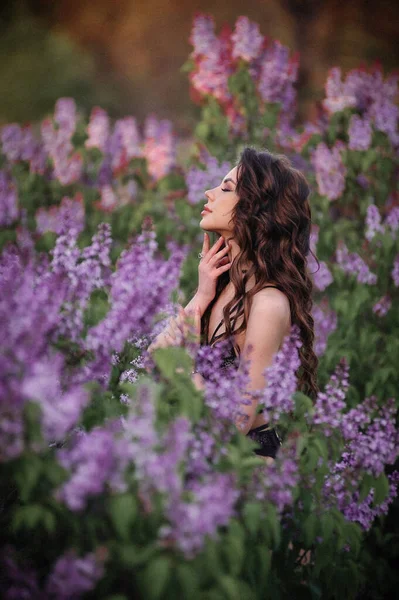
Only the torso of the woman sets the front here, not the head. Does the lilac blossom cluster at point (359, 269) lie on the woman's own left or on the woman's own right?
on the woman's own right

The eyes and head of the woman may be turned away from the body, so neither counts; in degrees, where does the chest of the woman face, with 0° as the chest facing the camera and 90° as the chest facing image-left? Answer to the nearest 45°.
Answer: approximately 90°

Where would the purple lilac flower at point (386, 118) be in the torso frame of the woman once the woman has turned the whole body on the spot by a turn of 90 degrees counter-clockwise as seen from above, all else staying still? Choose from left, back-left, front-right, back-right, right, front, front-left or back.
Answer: back-left

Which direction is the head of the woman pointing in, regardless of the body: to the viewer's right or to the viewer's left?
to the viewer's left

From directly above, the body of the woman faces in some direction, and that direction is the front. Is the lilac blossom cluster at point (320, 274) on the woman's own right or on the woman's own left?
on the woman's own right
